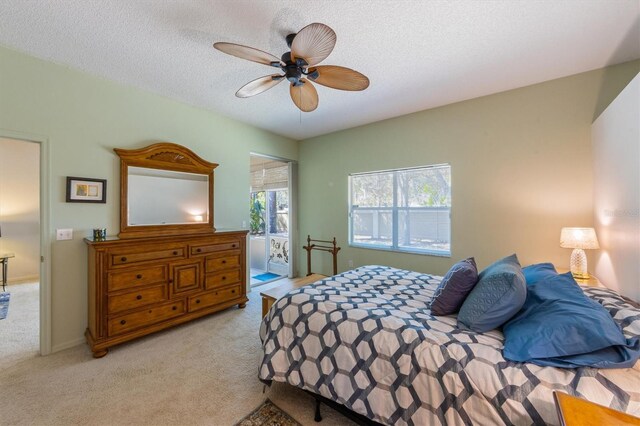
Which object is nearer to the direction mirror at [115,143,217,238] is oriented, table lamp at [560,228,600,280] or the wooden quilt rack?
the table lamp

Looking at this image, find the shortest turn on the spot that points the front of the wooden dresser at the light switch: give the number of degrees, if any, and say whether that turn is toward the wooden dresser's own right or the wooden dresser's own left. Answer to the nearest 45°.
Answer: approximately 135° to the wooden dresser's own right

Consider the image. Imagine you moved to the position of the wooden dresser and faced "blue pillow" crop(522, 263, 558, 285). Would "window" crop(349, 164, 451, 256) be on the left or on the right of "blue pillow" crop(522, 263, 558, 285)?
left

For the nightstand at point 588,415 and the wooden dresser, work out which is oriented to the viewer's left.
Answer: the nightstand

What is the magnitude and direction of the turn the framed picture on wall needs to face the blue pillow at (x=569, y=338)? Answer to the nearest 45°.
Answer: approximately 45° to its left

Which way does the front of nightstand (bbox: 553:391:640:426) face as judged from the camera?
facing to the left of the viewer

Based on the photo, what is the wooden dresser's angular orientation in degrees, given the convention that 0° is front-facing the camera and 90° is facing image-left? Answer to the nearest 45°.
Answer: approximately 315°

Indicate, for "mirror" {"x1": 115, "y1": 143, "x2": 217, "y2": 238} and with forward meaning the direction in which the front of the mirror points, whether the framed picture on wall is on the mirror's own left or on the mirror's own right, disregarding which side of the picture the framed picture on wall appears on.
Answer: on the mirror's own right
